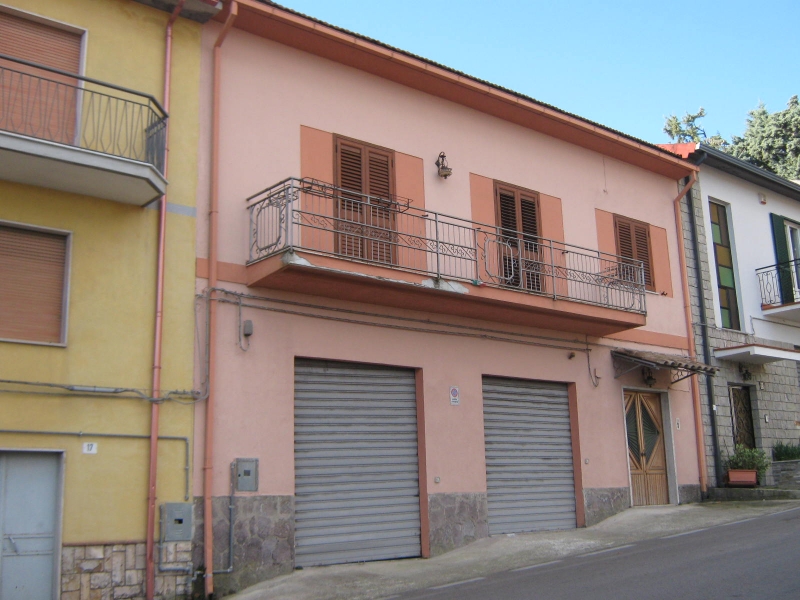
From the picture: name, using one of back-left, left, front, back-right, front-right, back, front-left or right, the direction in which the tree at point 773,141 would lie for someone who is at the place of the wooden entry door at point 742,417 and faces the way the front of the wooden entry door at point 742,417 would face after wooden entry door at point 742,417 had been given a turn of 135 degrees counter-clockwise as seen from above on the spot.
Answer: front

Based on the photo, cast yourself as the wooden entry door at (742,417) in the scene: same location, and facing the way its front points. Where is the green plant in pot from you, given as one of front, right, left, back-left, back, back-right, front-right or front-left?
front-right

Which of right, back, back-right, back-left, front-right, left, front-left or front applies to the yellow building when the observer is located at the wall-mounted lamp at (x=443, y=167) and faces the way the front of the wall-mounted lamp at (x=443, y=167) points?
right

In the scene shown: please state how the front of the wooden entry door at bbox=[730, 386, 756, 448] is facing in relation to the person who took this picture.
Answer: facing the viewer and to the right of the viewer

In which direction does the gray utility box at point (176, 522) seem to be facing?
toward the camera

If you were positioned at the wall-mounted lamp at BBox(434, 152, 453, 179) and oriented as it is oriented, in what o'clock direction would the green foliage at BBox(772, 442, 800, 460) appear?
The green foliage is roughly at 9 o'clock from the wall-mounted lamp.

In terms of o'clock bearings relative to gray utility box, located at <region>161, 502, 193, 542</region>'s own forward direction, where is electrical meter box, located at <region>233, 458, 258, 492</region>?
The electrical meter box is roughly at 8 o'clock from the gray utility box.

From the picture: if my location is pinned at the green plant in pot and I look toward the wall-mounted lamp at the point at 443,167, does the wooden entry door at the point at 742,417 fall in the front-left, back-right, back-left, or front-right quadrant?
back-right

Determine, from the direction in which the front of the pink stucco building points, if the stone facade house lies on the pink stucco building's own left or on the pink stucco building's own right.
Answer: on the pink stucco building's own left

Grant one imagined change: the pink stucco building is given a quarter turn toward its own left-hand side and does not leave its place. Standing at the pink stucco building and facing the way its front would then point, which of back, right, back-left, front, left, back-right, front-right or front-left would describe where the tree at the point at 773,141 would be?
front

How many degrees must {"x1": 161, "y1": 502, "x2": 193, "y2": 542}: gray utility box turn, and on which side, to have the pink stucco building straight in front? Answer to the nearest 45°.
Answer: approximately 135° to its left

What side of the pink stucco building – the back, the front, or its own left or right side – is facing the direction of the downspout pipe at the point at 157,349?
right

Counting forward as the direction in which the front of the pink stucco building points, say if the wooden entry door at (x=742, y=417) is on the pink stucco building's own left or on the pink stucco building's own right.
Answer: on the pink stucco building's own left

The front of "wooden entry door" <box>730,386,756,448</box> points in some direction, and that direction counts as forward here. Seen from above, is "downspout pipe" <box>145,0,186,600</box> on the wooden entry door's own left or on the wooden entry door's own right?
on the wooden entry door's own right
